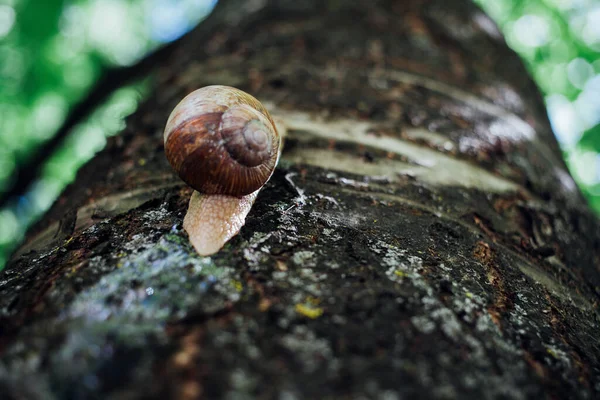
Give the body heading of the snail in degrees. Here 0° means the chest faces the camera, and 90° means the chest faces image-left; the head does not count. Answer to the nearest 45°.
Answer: approximately 180°
